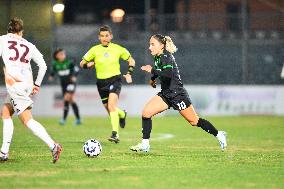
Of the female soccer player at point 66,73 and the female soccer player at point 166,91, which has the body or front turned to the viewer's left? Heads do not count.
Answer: the female soccer player at point 166,91

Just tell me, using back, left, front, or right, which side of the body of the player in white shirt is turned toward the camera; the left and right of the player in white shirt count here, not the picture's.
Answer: back

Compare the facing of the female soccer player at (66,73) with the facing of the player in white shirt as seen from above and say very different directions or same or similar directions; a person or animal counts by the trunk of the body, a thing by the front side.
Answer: very different directions

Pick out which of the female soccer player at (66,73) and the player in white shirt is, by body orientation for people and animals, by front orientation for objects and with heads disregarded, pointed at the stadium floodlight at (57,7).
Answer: the player in white shirt

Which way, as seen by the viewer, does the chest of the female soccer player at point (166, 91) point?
to the viewer's left

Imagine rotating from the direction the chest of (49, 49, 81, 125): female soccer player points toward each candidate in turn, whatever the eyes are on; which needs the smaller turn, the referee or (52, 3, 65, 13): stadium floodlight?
the referee

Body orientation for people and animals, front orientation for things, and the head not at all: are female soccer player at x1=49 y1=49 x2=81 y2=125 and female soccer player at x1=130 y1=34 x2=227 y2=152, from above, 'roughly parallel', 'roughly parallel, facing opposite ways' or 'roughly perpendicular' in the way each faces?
roughly perpendicular

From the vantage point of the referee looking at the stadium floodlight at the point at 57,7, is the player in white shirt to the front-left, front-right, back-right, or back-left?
back-left

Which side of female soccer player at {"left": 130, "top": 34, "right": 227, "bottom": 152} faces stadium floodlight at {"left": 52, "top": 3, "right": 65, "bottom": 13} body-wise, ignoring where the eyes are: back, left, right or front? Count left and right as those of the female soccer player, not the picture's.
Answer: right
